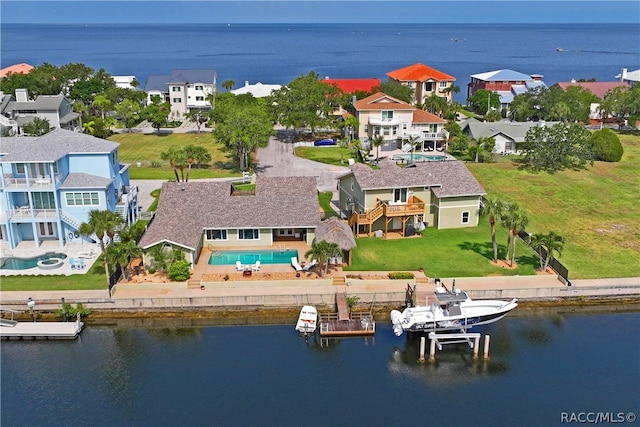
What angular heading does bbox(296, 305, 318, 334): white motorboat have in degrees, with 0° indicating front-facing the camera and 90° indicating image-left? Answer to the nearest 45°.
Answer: approximately 180°

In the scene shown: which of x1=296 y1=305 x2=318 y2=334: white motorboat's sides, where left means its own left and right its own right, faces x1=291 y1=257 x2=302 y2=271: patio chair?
front

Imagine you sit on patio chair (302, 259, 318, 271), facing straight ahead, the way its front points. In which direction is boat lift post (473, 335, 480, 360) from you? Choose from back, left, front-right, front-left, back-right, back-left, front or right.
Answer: left

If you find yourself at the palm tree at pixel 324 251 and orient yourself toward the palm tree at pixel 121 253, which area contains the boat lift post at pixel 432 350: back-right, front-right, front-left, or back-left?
back-left

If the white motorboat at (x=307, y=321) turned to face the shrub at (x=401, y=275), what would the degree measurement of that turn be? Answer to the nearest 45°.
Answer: approximately 45° to its right

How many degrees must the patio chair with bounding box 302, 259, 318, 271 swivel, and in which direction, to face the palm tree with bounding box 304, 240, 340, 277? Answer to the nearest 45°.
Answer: approximately 90° to its left

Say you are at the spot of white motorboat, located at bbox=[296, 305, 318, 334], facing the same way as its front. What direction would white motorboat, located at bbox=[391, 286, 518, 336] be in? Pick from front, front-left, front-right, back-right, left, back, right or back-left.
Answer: right

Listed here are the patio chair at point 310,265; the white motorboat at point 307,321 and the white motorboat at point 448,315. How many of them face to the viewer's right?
1

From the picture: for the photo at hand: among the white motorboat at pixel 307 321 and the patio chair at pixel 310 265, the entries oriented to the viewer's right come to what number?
0

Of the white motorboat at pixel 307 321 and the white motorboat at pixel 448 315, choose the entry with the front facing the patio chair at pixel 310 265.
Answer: the white motorboat at pixel 307 321

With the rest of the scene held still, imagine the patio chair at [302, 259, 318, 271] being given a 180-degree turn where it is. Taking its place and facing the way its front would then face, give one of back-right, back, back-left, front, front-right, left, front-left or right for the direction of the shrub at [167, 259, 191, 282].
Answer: back-left

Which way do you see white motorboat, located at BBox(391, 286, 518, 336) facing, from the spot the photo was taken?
facing to the right of the viewer

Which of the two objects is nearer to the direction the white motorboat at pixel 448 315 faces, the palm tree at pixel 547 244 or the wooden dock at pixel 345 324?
the palm tree

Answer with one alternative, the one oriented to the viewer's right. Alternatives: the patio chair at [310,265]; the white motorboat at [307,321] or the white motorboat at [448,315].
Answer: the white motorboat at [448,315]

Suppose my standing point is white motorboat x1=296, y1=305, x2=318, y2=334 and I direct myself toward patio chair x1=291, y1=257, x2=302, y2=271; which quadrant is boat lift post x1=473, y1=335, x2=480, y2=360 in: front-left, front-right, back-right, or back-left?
back-right

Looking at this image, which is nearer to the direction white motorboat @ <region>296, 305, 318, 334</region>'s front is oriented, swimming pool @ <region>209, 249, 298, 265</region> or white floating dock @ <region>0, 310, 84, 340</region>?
the swimming pool

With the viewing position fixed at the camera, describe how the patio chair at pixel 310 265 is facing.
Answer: facing the viewer and to the left of the viewer

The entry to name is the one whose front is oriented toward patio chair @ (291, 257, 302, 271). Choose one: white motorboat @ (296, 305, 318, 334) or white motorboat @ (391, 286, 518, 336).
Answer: white motorboat @ (296, 305, 318, 334)
